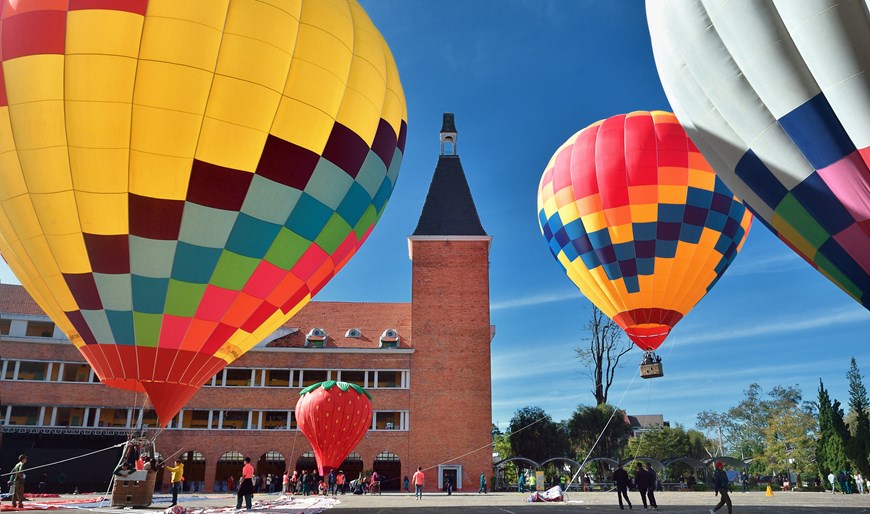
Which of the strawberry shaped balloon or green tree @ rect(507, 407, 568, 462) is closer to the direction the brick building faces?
the strawberry shaped balloon

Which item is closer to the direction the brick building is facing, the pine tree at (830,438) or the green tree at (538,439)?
the pine tree

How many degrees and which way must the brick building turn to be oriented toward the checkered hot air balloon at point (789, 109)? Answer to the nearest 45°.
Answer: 0° — it already faces it

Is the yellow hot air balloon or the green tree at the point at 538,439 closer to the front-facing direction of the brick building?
the yellow hot air balloon

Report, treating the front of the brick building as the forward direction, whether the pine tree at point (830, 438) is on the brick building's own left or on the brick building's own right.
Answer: on the brick building's own left

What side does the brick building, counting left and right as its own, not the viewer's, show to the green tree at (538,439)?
left

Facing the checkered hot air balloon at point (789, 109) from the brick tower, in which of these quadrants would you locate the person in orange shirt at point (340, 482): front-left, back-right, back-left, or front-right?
front-right

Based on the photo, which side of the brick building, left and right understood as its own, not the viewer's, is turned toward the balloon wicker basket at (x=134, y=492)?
front

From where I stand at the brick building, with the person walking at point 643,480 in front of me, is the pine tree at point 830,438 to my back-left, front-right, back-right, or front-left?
front-left

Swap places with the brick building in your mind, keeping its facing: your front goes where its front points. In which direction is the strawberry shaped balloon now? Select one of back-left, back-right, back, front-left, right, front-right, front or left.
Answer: front

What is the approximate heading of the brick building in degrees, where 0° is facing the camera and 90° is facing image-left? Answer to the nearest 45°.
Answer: approximately 0°
